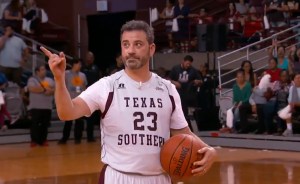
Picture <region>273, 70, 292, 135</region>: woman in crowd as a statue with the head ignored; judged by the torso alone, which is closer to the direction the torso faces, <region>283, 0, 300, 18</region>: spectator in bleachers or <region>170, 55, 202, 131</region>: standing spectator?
the standing spectator

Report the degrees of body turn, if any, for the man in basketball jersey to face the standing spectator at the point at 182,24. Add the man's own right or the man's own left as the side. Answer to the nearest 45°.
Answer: approximately 180°

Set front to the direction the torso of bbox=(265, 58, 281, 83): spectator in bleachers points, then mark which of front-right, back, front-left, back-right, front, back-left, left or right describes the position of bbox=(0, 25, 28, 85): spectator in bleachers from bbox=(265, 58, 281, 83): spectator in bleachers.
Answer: front-right

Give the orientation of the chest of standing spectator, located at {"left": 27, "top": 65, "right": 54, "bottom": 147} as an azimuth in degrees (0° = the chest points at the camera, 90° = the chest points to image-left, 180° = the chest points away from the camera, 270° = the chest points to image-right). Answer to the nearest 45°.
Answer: approximately 315°

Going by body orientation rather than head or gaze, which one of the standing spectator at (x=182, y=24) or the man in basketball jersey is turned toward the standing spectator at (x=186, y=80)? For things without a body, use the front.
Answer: the standing spectator at (x=182, y=24)

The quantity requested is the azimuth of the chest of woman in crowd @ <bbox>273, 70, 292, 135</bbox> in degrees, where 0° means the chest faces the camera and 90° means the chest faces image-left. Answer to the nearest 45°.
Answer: approximately 45°

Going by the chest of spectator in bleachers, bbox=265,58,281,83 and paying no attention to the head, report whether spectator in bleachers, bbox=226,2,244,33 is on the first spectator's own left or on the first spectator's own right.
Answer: on the first spectator's own right

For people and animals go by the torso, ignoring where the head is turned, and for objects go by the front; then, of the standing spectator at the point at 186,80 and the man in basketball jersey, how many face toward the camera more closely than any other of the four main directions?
2

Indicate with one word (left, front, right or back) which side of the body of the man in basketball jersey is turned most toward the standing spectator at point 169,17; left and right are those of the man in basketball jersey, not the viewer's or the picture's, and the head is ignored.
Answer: back
